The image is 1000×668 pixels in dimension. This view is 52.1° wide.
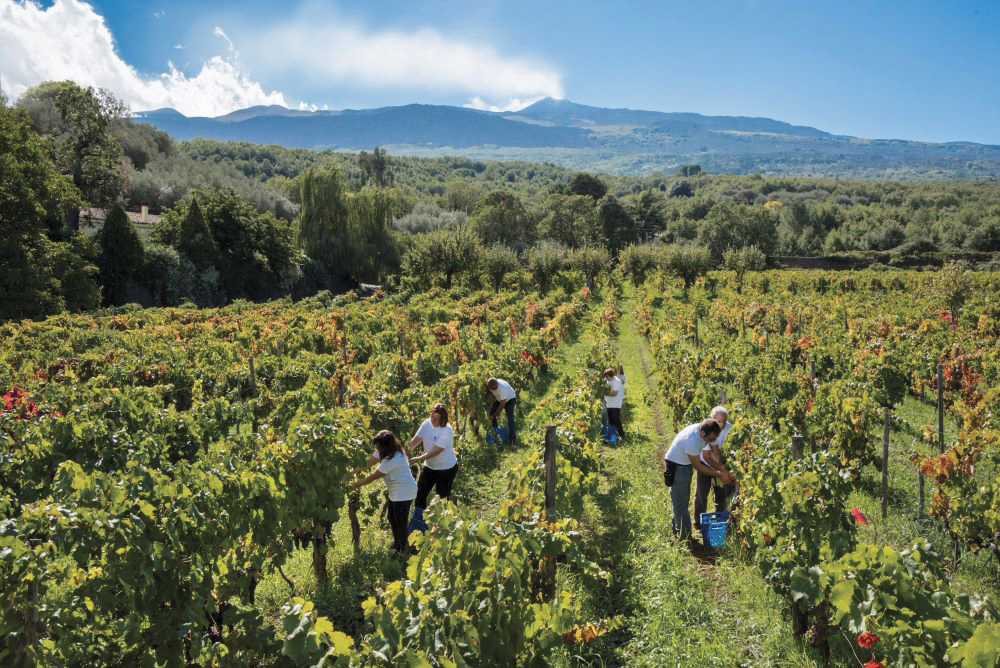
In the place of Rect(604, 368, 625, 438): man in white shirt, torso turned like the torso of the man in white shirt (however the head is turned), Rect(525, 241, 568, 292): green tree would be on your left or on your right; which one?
on your right

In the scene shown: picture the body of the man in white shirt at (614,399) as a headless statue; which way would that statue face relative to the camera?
to the viewer's left

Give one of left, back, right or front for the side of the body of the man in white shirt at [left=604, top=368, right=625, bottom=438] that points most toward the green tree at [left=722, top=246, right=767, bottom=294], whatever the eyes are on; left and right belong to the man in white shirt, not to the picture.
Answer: right

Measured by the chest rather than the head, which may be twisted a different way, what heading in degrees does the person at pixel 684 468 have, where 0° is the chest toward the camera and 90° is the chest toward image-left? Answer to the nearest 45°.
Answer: approximately 270°

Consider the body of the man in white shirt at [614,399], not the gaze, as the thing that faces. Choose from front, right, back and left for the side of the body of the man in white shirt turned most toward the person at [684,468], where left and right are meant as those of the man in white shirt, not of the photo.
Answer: left

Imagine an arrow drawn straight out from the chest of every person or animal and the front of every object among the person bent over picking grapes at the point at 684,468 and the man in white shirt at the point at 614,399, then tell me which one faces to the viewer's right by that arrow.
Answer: the person bent over picking grapes
